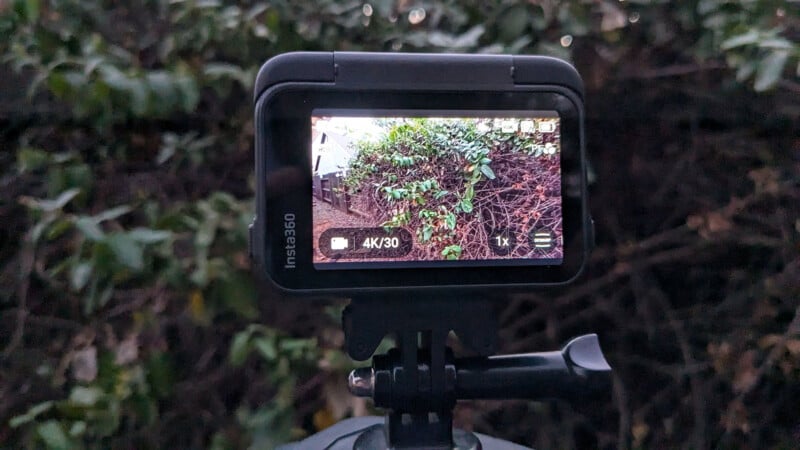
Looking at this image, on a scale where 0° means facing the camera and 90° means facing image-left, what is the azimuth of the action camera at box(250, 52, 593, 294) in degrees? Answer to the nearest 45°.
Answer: approximately 180°
